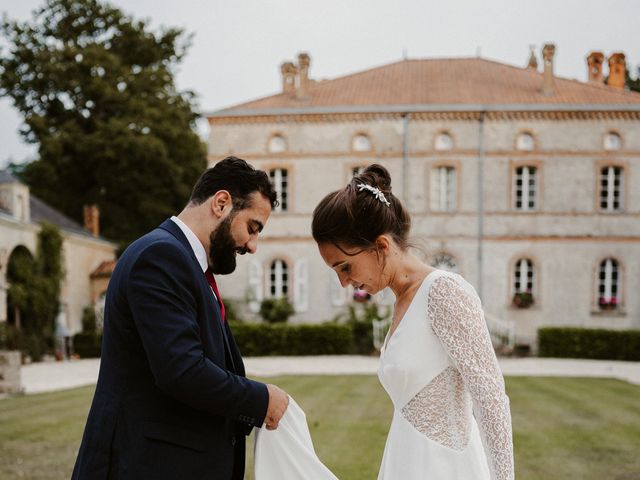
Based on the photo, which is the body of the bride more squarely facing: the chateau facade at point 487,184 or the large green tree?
the large green tree

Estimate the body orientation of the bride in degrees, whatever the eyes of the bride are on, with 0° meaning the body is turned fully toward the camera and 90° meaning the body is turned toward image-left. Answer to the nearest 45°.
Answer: approximately 90°

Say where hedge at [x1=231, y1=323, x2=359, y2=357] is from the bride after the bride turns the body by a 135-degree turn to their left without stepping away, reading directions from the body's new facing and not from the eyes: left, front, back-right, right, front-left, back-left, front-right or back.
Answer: back-left

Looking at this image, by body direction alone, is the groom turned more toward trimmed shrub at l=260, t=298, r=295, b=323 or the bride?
the bride

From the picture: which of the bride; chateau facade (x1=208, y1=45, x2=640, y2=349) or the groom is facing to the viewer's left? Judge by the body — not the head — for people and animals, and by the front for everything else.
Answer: the bride

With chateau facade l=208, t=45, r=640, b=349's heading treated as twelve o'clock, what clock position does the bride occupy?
The bride is roughly at 12 o'clock from the chateau facade.

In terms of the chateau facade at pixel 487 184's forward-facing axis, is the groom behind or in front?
in front

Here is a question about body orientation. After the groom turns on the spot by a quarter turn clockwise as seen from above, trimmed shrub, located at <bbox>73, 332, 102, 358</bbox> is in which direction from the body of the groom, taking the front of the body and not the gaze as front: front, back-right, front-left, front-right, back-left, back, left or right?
back

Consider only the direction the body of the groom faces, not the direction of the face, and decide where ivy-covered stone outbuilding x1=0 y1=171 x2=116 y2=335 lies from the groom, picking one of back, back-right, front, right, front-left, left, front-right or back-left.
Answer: left

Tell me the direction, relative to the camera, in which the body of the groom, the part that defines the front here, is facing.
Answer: to the viewer's right

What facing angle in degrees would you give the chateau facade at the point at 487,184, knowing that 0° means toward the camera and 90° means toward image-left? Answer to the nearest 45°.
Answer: approximately 0°

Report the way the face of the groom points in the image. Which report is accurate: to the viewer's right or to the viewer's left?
to the viewer's right
